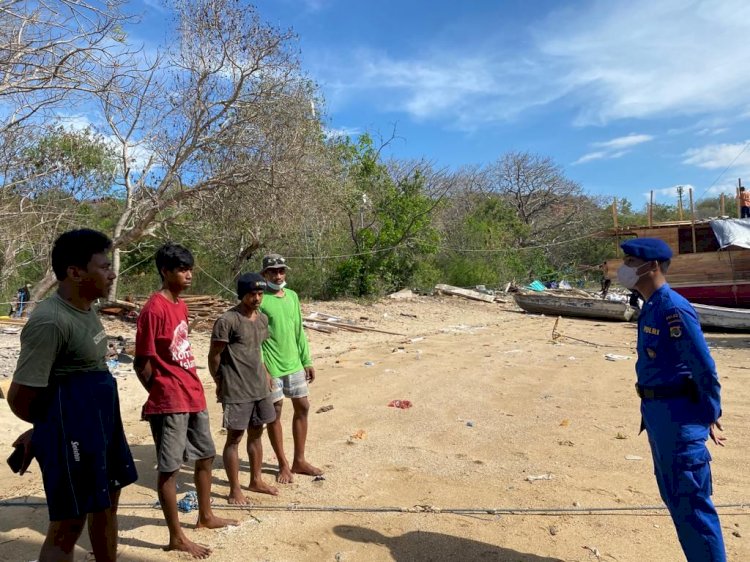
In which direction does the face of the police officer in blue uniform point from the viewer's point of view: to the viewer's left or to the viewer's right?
to the viewer's left

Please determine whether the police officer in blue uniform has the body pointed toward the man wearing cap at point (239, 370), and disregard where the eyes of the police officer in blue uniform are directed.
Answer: yes

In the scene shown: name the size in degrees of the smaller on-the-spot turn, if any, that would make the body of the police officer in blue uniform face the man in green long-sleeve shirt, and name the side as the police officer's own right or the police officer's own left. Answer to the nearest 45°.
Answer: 0° — they already face them

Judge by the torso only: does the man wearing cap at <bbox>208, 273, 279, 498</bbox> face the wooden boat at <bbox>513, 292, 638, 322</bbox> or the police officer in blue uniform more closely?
the police officer in blue uniform

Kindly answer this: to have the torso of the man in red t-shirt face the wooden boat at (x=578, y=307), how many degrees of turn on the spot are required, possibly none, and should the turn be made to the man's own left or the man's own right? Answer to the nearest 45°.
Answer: approximately 90° to the man's own left

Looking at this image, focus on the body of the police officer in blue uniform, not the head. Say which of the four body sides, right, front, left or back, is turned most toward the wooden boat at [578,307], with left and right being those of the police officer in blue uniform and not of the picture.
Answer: right

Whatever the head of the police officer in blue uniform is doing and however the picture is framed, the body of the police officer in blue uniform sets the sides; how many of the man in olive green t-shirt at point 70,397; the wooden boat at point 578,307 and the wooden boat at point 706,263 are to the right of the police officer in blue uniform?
2

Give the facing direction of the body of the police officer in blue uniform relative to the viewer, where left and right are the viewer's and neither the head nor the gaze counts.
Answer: facing to the left of the viewer

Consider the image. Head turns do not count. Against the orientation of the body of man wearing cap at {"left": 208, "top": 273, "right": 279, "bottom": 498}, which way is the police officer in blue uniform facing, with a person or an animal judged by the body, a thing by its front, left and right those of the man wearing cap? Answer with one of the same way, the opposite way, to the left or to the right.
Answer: the opposite way

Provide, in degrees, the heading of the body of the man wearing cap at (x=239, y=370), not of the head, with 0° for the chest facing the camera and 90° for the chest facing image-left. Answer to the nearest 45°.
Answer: approximately 315°

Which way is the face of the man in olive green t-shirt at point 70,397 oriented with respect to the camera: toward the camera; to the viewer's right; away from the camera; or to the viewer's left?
to the viewer's right

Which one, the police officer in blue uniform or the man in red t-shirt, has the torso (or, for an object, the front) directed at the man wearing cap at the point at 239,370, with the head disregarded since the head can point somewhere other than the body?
the police officer in blue uniform

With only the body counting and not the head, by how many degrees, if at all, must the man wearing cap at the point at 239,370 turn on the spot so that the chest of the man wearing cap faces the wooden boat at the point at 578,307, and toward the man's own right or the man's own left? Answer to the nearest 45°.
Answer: approximately 90° to the man's own left

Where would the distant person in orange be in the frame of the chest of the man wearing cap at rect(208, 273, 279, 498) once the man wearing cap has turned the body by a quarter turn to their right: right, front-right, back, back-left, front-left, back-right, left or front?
back

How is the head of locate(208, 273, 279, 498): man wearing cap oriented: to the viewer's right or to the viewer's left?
to the viewer's right
